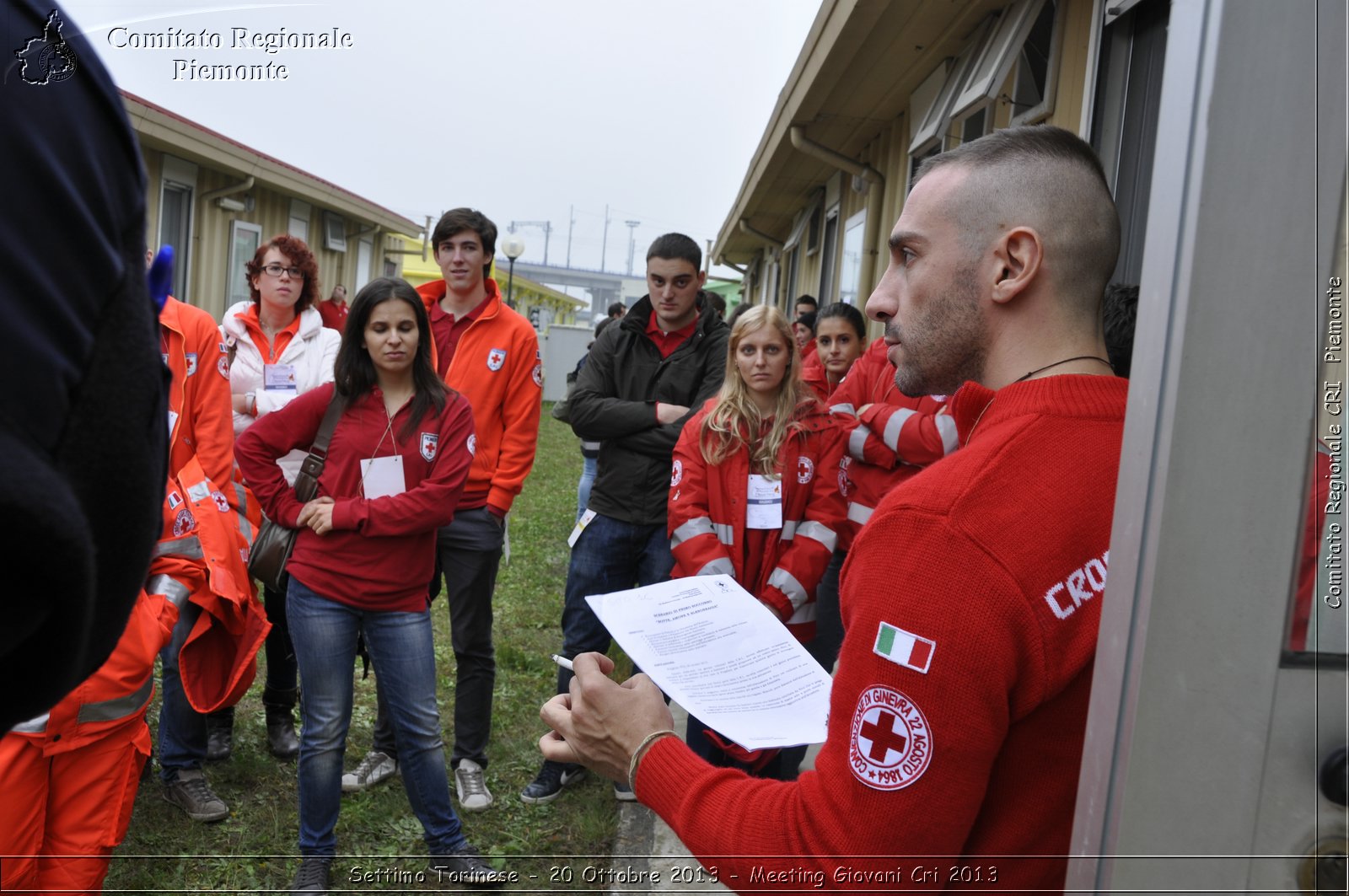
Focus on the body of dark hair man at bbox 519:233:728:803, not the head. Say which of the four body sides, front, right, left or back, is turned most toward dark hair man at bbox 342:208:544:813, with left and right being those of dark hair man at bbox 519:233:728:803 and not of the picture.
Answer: right

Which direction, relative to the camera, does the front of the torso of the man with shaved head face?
to the viewer's left

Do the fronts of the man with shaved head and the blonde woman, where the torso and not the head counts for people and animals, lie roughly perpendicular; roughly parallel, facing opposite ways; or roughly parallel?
roughly perpendicular

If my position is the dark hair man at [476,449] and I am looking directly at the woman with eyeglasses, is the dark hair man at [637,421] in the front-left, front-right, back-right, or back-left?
back-right

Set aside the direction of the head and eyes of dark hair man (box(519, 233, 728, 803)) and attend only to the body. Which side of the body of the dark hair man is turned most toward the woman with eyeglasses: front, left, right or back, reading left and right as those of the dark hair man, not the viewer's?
right

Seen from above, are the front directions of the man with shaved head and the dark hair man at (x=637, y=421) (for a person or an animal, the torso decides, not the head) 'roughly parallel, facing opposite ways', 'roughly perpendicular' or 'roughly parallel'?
roughly perpendicular

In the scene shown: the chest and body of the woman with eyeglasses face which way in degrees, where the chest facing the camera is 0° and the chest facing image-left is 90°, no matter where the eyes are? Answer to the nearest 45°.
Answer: approximately 0°

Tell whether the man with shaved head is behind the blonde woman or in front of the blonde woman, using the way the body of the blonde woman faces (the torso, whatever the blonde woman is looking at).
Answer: in front

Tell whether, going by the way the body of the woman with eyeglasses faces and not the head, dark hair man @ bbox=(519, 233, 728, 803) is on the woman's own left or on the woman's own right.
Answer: on the woman's own left

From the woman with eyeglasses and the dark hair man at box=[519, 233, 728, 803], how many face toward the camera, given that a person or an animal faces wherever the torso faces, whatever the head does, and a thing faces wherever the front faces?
2

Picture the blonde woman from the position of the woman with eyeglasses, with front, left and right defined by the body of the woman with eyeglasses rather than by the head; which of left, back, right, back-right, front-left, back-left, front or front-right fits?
front-left

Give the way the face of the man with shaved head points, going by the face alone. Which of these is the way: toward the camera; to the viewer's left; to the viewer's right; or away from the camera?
to the viewer's left

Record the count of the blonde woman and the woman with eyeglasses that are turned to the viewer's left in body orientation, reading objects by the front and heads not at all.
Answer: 0

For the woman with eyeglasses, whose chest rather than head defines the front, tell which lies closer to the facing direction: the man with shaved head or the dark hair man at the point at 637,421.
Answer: the man with shaved head
